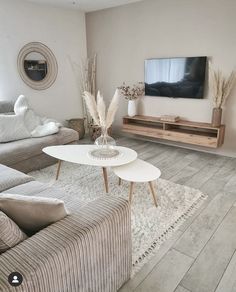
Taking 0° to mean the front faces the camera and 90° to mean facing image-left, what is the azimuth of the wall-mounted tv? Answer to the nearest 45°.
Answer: approximately 45°

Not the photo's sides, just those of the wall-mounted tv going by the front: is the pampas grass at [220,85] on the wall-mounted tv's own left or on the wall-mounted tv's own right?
on the wall-mounted tv's own left

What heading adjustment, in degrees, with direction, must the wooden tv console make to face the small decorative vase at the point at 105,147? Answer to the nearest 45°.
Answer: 0° — it already faces it

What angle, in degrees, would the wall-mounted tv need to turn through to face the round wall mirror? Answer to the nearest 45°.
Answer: approximately 45° to its right

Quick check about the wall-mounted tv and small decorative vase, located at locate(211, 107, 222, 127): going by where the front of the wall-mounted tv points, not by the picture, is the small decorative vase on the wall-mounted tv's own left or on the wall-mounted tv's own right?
on the wall-mounted tv's own left
